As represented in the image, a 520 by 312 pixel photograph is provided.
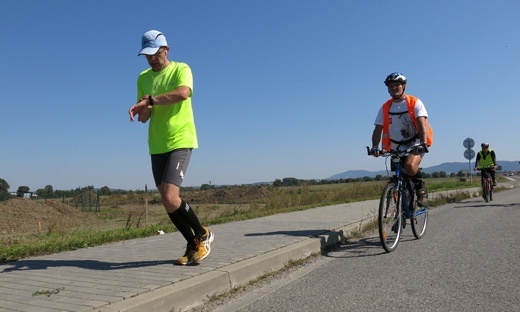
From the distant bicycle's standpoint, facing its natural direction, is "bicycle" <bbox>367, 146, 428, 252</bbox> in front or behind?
in front

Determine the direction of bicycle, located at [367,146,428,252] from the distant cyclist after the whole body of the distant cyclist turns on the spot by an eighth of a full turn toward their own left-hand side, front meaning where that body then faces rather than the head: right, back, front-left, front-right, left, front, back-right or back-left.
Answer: front-right

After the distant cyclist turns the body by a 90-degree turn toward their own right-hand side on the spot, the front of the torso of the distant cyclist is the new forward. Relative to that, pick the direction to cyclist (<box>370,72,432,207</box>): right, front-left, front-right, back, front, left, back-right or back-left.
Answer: left

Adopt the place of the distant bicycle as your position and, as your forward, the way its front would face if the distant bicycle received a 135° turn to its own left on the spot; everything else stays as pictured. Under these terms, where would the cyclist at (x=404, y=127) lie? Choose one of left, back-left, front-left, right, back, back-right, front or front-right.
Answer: back-right

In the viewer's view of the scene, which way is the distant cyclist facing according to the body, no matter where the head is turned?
toward the camera

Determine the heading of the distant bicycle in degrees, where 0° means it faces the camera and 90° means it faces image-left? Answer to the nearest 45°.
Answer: approximately 0°

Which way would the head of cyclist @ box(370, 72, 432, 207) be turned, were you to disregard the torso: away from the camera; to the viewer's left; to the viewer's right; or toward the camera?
toward the camera
